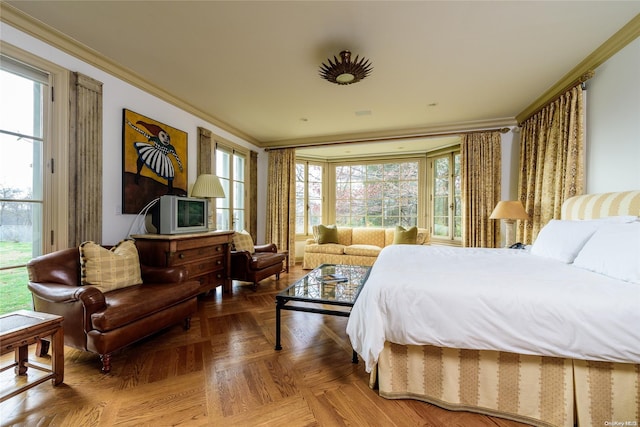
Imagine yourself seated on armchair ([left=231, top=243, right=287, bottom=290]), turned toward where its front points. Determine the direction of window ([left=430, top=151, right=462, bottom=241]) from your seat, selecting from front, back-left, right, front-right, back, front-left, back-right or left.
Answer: front-left

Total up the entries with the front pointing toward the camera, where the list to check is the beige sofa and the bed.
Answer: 1

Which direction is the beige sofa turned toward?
toward the camera

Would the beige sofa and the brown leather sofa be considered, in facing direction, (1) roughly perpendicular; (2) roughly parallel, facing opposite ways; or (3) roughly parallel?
roughly perpendicular

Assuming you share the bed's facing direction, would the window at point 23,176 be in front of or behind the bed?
in front

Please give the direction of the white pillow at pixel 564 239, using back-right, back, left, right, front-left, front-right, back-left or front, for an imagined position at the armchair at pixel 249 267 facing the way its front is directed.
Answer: front

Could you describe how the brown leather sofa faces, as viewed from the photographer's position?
facing the viewer and to the right of the viewer

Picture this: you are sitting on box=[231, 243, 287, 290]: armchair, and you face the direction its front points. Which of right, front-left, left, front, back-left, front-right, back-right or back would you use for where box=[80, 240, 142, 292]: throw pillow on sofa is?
right

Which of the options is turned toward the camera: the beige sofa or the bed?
the beige sofa

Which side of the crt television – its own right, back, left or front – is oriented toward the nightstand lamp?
front

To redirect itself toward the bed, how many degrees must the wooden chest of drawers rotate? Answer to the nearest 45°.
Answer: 0° — it already faces it

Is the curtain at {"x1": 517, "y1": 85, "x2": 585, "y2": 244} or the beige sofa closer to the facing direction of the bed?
the beige sofa

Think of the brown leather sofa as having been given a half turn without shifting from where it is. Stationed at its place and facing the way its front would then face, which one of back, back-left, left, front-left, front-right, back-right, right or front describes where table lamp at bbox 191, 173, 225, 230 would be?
right

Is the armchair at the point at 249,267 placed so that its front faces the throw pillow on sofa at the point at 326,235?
no

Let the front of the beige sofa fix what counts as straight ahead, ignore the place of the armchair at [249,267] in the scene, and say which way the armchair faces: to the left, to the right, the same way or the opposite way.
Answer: to the left

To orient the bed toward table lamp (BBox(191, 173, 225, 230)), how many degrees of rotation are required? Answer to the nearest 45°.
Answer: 0° — it already faces it

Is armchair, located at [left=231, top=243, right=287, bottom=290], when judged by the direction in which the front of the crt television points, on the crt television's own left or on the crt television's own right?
on the crt television's own left
